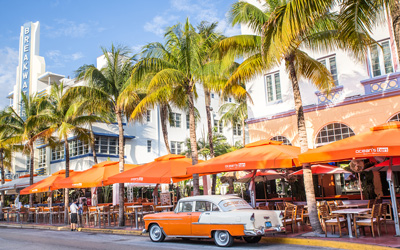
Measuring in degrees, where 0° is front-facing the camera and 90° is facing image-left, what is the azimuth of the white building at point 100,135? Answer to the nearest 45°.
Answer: approximately 45°

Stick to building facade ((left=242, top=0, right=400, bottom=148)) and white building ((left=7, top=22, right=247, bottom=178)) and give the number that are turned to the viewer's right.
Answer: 0

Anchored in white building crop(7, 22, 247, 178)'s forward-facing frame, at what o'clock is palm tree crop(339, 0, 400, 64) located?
The palm tree is roughly at 10 o'clock from the white building.

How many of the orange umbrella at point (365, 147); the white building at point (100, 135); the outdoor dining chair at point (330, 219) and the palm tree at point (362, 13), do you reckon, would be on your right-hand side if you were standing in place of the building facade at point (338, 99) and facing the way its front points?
1

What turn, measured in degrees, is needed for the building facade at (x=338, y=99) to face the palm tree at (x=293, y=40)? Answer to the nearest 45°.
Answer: approximately 45° to its left

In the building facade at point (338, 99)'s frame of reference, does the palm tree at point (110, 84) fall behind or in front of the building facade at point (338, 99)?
in front

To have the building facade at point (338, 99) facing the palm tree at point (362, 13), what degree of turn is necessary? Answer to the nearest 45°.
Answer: approximately 45° to its left
